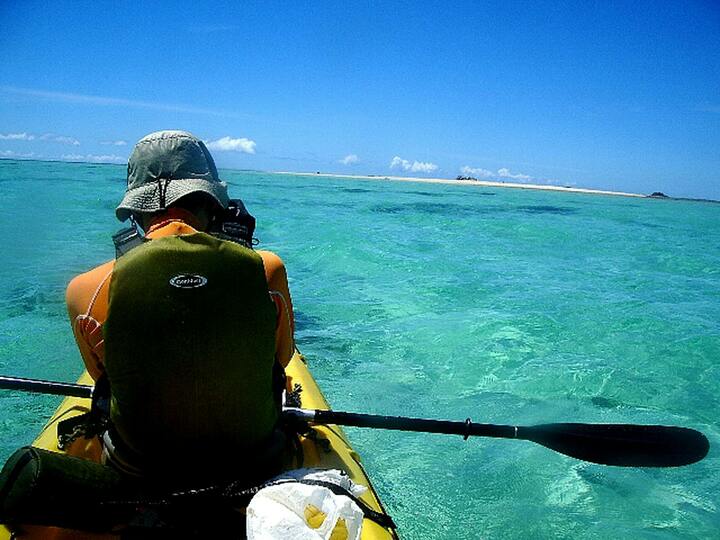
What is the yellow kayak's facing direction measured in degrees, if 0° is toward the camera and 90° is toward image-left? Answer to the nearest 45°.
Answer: approximately 180°

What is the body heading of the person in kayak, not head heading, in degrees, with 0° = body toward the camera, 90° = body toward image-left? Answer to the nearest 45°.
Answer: approximately 180°

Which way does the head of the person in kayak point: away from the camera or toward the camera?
away from the camera
